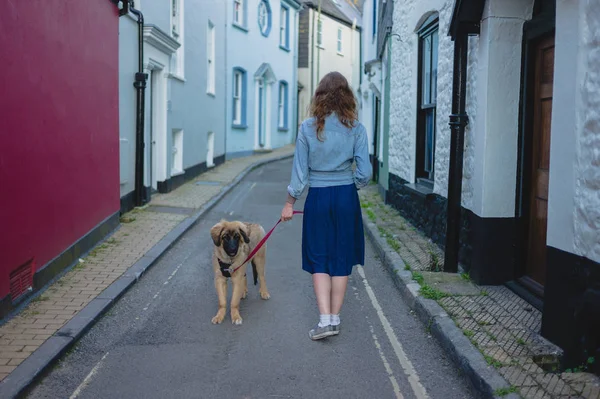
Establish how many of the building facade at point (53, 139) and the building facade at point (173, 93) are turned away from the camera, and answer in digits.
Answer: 0

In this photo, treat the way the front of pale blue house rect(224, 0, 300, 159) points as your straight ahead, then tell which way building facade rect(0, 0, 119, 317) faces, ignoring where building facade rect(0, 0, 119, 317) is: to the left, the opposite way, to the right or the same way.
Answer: the same way

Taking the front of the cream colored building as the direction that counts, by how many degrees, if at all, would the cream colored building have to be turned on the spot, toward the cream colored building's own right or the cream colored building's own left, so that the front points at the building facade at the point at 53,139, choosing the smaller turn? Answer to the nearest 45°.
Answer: approximately 45° to the cream colored building's own right

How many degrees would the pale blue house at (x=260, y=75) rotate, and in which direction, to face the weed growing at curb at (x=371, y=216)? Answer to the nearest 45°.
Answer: approximately 45° to its right

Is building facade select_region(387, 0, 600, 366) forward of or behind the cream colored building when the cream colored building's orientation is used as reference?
forward

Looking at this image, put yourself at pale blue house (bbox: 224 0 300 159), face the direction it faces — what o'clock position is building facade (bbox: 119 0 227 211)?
The building facade is roughly at 2 o'clock from the pale blue house.

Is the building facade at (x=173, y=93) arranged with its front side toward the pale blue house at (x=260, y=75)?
no

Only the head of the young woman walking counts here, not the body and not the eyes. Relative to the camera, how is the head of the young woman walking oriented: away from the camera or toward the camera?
away from the camera

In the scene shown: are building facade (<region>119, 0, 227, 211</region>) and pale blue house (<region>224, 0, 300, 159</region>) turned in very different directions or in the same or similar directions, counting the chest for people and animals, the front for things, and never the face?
same or similar directions

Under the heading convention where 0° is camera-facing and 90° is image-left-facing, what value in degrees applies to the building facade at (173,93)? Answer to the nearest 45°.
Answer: approximately 315°

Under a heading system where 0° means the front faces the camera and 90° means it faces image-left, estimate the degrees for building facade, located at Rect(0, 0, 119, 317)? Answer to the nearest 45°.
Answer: approximately 315°

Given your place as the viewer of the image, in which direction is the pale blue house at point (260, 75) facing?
facing the viewer and to the right of the viewer

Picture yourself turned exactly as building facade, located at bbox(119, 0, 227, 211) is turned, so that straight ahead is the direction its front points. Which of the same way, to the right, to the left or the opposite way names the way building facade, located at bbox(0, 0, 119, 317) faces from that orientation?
the same way

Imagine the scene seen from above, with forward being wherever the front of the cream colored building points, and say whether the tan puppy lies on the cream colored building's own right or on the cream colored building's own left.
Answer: on the cream colored building's own right

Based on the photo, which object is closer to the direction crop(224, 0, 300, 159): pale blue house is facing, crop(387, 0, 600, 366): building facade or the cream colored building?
the building facade

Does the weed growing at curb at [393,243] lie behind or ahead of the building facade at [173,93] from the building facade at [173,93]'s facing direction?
ahead

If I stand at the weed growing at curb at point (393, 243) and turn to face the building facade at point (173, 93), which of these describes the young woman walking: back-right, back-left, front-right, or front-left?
back-left
